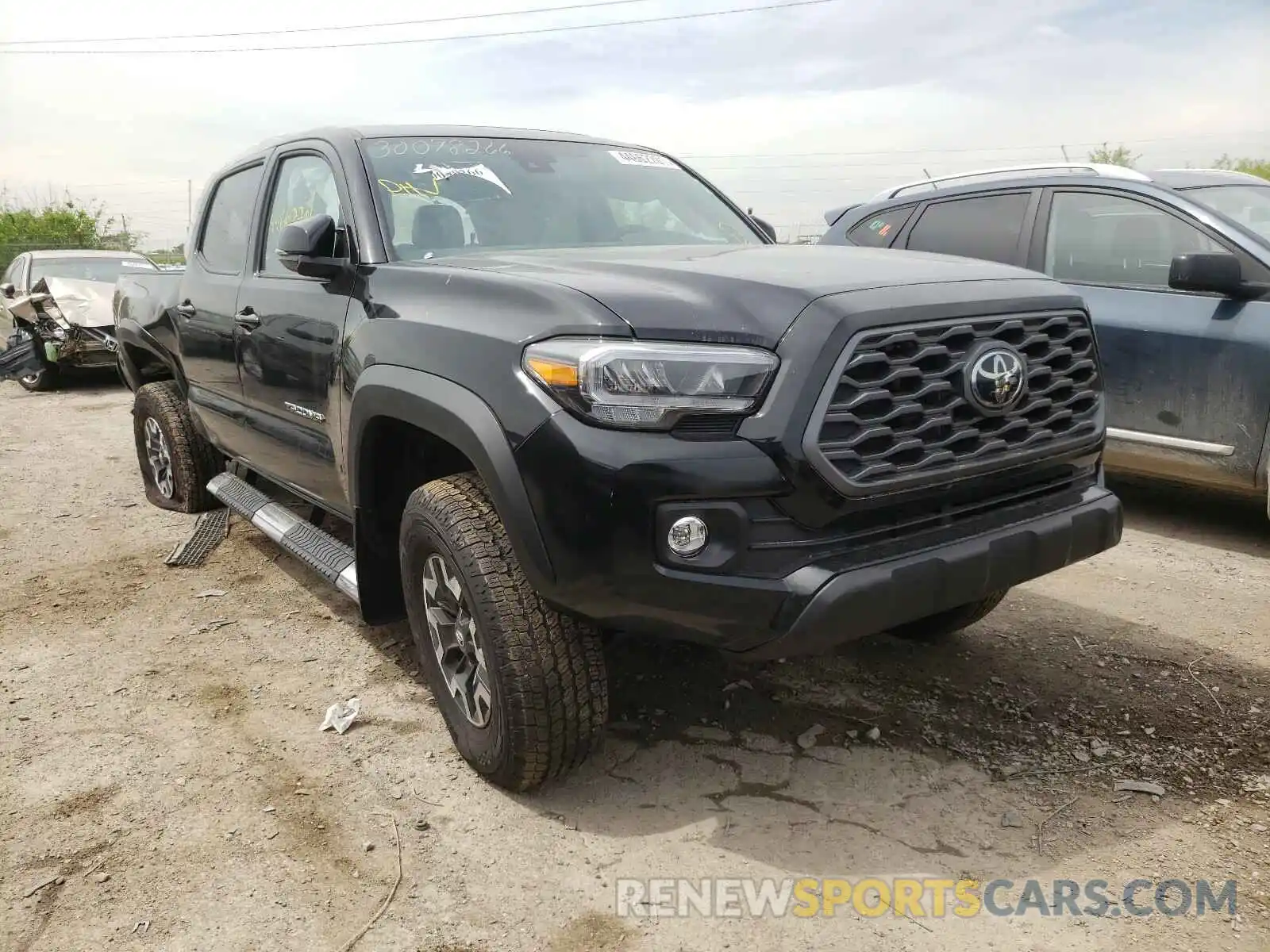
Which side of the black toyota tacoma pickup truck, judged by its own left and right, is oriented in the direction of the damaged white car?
back

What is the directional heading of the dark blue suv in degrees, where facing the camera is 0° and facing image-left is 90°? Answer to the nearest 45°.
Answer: approximately 315°

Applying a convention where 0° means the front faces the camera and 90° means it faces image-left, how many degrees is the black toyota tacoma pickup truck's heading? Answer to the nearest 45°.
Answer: approximately 315°

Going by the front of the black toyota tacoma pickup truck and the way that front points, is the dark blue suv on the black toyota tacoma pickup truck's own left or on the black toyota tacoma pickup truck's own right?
on the black toyota tacoma pickup truck's own left

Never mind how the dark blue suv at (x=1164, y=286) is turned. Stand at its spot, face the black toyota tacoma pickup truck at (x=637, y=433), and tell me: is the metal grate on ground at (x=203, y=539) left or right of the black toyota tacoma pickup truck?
right

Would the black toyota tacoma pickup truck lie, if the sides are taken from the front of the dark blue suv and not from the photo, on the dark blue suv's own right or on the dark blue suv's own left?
on the dark blue suv's own right

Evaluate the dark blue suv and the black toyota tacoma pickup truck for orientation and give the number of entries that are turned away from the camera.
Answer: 0

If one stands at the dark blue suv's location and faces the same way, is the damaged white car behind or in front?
behind

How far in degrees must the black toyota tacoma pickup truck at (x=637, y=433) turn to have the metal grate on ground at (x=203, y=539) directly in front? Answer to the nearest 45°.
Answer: approximately 180°
